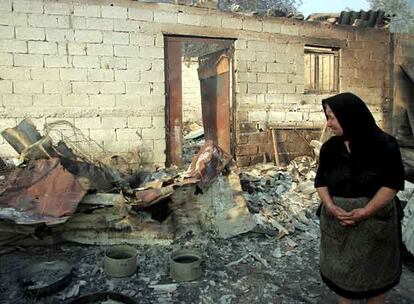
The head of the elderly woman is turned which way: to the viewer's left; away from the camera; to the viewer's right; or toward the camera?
to the viewer's left

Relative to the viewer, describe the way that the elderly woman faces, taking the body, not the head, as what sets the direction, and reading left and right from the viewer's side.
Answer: facing the viewer and to the left of the viewer

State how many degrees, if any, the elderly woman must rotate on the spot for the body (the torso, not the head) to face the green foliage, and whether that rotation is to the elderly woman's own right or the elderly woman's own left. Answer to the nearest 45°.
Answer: approximately 135° to the elderly woman's own right

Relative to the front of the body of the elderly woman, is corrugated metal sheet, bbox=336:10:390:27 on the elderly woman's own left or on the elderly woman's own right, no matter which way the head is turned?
on the elderly woman's own right

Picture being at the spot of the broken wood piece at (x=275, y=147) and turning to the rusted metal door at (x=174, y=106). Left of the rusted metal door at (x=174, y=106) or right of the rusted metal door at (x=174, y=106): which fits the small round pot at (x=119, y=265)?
left

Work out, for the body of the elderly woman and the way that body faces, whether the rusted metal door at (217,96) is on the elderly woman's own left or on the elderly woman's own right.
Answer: on the elderly woman's own right

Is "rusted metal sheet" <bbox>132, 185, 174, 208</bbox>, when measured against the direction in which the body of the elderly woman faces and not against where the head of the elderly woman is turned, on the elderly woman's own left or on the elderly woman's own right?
on the elderly woman's own right

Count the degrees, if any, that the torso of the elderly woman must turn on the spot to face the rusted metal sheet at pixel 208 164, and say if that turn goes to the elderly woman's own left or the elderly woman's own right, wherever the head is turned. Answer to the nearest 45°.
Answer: approximately 90° to the elderly woman's own right

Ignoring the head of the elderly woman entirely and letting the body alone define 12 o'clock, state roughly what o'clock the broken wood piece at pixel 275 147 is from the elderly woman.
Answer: The broken wood piece is roughly at 4 o'clock from the elderly woman.

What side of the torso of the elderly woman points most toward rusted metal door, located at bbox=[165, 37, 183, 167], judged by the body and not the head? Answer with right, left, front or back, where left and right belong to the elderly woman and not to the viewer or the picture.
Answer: right
